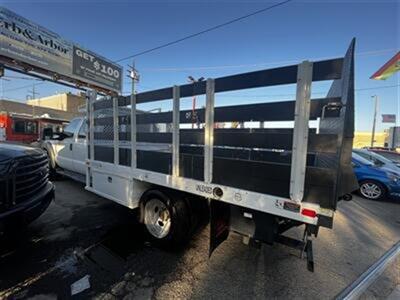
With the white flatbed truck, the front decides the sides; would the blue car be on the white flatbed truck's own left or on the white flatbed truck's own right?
on the white flatbed truck's own right

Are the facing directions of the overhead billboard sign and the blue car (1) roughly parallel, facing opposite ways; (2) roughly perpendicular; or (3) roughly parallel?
roughly perpendicular

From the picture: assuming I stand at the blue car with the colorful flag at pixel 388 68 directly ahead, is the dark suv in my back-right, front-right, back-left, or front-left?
back-left

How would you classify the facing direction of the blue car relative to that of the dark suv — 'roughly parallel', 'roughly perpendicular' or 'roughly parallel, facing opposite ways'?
roughly perpendicular

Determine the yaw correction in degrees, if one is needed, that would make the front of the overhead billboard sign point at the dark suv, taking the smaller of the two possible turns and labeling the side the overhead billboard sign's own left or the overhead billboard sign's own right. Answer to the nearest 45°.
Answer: approximately 45° to the overhead billboard sign's own right

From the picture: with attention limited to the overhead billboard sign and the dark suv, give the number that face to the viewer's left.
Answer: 0

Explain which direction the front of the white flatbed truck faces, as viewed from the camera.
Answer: facing away from the viewer and to the left of the viewer

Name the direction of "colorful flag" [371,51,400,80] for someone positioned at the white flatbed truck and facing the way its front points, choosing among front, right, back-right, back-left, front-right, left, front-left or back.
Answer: right

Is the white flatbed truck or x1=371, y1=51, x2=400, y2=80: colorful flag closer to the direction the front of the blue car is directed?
the white flatbed truck

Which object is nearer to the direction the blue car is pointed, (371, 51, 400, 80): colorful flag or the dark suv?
the dark suv
